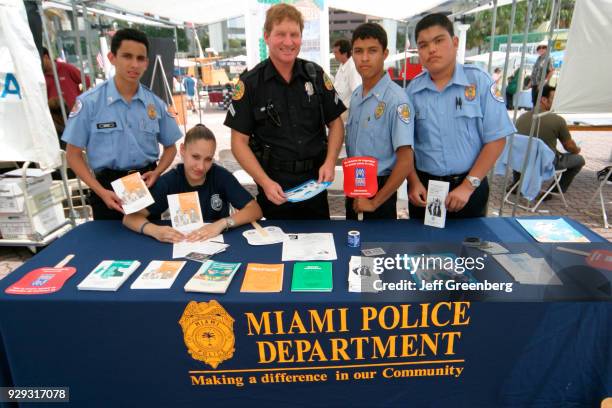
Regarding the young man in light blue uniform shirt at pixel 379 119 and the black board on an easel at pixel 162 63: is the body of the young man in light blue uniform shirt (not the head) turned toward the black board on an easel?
no

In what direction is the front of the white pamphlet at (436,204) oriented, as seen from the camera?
facing the viewer

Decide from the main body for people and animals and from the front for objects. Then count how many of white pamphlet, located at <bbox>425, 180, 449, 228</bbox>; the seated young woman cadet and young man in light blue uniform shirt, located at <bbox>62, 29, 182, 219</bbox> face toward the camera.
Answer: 3

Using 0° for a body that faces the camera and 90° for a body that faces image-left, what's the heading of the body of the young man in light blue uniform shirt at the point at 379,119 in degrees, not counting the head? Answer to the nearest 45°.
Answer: approximately 45°

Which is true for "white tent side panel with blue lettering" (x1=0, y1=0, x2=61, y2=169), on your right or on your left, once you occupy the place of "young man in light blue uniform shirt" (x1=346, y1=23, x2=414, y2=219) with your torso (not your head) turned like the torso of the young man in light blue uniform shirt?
on your right

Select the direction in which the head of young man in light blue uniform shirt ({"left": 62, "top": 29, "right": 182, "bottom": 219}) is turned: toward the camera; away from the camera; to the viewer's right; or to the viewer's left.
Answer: toward the camera

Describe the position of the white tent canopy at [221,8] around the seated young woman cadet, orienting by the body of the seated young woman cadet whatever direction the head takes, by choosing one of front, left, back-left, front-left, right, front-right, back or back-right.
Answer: back

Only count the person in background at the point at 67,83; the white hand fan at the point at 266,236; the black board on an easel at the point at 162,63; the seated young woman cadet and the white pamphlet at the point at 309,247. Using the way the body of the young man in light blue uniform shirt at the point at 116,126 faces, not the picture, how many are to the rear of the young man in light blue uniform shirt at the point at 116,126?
2

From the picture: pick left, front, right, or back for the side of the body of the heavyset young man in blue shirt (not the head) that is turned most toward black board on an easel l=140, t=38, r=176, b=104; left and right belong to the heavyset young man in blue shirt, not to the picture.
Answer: right

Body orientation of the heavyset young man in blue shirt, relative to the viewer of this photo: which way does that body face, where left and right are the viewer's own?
facing the viewer and to the left of the viewer

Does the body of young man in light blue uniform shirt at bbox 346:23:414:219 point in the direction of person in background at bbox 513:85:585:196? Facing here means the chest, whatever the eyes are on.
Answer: no

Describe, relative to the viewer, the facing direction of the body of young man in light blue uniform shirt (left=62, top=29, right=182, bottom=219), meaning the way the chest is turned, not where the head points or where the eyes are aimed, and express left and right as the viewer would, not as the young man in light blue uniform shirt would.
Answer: facing the viewer

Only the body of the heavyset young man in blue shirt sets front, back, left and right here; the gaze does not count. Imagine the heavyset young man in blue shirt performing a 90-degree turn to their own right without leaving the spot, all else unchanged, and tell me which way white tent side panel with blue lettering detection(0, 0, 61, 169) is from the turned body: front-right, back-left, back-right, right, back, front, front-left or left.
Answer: front-left

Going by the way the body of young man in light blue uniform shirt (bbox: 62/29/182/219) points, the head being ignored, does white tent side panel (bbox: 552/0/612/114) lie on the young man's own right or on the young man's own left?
on the young man's own left

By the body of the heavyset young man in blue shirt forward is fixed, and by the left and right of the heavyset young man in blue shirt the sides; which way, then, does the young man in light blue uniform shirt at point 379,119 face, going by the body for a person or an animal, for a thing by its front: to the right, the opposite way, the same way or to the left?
the same way

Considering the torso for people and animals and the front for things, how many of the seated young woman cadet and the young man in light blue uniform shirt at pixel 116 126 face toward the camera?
2

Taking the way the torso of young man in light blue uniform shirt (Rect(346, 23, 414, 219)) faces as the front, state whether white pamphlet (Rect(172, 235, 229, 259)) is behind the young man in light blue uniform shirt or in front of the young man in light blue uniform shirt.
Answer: in front

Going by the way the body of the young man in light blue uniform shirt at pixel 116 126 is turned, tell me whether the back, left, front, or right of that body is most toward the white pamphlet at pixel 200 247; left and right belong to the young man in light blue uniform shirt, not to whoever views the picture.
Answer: front

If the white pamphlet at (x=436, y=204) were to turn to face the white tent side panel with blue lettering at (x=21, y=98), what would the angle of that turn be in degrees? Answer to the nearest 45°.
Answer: approximately 90° to its right
